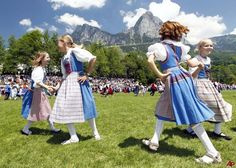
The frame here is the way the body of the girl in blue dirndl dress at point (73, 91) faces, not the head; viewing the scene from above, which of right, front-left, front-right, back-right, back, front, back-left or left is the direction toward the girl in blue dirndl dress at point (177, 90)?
left

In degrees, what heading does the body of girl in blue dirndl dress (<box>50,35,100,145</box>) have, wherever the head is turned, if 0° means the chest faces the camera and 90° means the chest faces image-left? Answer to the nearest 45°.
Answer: approximately 45°

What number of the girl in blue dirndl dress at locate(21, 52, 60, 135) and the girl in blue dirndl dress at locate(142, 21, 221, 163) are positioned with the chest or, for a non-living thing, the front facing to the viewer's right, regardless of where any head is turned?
1

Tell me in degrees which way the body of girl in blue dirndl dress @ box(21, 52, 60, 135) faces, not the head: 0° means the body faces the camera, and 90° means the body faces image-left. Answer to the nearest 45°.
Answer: approximately 270°

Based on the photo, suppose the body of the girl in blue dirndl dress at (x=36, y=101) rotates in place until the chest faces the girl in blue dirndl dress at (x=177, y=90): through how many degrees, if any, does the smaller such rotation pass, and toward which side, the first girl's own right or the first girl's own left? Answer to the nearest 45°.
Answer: approximately 45° to the first girl's own right

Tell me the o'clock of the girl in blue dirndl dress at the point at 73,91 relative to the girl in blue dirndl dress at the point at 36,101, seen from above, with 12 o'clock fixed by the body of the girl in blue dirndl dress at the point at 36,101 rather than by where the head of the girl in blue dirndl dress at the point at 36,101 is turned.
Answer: the girl in blue dirndl dress at the point at 73,91 is roughly at 12 o'clock from the girl in blue dirndl dress at the point at 36,101.

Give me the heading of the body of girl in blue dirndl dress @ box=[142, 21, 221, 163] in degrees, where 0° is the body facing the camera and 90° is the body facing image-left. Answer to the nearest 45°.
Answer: approximately 135°

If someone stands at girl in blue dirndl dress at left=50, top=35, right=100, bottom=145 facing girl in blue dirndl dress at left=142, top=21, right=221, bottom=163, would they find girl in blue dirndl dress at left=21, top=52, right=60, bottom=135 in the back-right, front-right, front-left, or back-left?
back-left
